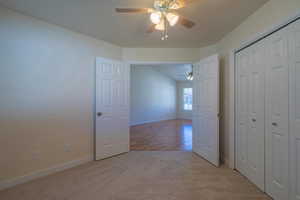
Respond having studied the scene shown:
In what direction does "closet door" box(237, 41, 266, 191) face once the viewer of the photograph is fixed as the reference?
facing the viewer and to the left of the viewer

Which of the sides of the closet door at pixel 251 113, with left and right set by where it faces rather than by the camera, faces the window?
right

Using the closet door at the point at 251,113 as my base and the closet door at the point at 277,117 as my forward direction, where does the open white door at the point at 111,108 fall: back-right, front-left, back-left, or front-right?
back-right

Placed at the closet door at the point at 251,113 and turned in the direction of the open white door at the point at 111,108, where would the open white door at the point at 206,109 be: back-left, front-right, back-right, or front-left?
front-right

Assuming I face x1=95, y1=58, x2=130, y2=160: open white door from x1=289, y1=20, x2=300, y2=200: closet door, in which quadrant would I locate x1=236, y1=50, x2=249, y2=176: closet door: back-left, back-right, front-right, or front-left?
front-right

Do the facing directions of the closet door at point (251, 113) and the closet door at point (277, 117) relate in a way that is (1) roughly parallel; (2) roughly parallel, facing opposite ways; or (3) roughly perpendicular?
roughly parallel

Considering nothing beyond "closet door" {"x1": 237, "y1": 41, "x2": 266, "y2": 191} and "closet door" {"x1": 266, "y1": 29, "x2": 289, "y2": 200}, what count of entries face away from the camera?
0

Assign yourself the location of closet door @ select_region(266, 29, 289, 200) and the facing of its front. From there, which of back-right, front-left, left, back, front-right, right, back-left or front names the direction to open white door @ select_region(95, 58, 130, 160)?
front-right

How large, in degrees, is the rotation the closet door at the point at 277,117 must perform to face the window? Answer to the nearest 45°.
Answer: approximately 90° to its right
